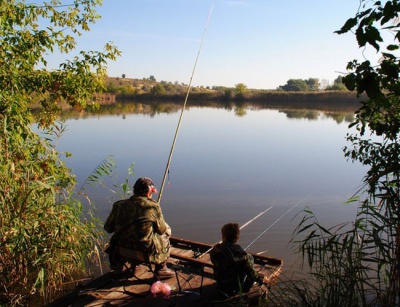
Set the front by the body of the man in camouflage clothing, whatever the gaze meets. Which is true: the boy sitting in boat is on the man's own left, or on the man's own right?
on the man's own right

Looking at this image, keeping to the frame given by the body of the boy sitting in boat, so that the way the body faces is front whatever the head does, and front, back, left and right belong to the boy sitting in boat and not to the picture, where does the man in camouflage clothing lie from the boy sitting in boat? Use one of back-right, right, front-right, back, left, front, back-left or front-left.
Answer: back-left

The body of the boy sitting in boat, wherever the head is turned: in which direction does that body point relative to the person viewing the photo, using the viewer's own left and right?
facing away from the viewer and to the right of the viewer

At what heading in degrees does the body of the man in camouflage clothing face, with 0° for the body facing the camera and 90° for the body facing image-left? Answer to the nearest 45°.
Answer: approximately 225°

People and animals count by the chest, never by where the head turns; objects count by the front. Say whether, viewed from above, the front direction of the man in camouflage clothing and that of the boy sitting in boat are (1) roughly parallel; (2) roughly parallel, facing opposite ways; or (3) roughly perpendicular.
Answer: roughly parallel

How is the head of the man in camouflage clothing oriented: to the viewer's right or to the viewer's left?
to the viewer's right

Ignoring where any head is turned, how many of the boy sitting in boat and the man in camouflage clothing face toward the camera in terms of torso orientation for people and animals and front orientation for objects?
0
